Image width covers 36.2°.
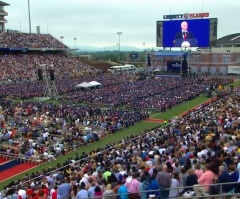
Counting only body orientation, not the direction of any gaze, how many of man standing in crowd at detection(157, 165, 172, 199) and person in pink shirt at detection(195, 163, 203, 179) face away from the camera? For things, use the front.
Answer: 2

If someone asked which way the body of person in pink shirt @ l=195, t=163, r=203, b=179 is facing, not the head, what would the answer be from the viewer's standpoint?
away from the camera

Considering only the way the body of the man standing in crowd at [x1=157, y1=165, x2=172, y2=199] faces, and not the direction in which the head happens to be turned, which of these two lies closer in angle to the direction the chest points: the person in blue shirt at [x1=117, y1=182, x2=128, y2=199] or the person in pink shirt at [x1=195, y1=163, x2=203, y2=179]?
the person in pink shirt

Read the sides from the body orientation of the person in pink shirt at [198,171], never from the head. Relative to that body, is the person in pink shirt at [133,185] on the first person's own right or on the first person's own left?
on the first person's own left

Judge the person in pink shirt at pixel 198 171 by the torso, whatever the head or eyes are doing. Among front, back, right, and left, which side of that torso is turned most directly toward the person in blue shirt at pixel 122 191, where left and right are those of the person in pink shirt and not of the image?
left

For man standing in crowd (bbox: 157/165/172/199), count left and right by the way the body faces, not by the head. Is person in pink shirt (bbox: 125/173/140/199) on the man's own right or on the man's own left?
on the man's own left

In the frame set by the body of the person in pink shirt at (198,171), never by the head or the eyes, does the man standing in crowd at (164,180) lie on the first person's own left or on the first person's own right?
on the first person's own left

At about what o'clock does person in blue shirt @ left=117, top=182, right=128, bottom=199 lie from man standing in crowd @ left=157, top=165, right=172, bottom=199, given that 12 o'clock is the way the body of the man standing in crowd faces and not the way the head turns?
The person in blue shirt is roughly at 9 o'clock from the man standing in crowd.

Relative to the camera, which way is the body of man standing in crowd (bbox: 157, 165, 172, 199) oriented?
away from the camera

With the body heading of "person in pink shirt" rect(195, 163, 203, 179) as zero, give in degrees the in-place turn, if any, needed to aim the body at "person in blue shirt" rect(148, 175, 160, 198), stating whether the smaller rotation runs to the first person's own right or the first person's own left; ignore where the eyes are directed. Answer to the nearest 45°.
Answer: approximately 135° to the first person's own left
